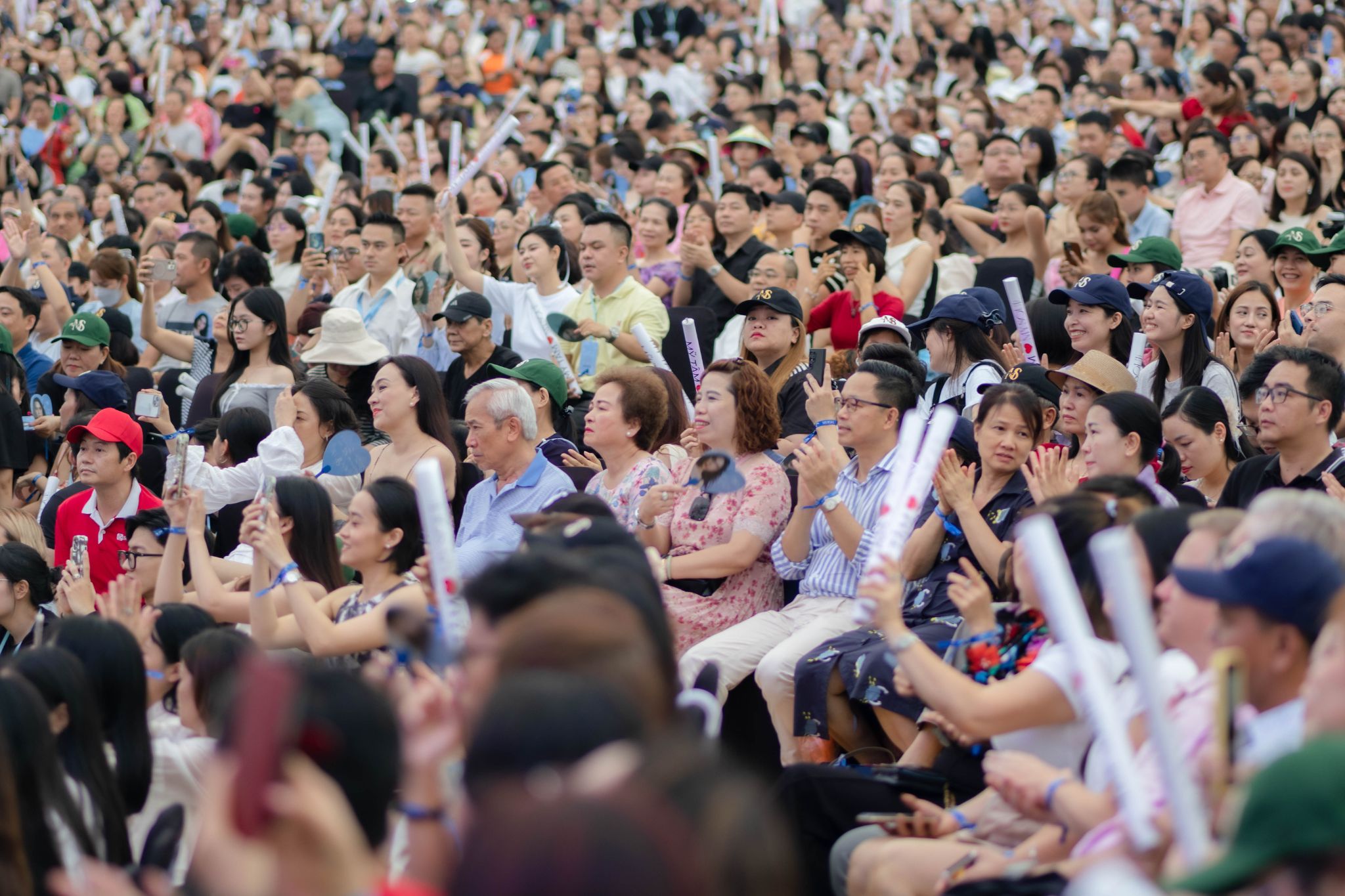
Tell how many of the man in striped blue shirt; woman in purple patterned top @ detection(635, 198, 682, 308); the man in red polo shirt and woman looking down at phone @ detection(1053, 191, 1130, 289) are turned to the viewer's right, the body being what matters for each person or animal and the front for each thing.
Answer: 0

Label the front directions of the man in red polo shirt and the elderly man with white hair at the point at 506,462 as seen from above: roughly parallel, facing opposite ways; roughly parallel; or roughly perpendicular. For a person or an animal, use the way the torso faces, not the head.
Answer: roughly parallel

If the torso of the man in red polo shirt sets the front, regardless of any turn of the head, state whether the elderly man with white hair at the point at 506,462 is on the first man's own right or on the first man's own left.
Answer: on the first man's own left

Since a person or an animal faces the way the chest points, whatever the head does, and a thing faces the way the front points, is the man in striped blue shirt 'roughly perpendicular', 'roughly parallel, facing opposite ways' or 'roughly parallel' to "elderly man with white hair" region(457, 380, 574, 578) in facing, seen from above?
roughly parallel

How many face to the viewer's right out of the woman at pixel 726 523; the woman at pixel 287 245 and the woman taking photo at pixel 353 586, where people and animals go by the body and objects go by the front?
0

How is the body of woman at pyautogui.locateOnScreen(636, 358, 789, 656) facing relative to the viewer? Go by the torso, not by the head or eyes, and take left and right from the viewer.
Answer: facing the viewer and to the left of the viewer

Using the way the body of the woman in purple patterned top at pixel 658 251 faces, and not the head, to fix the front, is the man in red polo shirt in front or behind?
in front

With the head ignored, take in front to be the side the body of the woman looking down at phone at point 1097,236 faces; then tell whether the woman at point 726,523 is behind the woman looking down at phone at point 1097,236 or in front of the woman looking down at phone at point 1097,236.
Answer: in front

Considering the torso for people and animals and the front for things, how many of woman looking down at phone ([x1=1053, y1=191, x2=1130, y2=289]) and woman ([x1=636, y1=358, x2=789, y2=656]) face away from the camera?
0

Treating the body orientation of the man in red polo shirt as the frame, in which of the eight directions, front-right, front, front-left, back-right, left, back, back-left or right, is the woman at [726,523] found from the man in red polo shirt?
left

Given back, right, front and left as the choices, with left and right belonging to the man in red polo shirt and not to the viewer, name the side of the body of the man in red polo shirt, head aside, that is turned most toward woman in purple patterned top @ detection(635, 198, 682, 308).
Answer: back

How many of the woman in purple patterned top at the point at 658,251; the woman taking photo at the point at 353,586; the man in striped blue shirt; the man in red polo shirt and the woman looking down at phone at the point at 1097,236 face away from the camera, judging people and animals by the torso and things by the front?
0

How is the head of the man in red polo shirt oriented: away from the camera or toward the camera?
toward the camera

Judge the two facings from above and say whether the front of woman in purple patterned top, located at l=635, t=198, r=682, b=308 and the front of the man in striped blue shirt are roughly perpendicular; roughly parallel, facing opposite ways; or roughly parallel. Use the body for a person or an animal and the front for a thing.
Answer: roughly parallel
